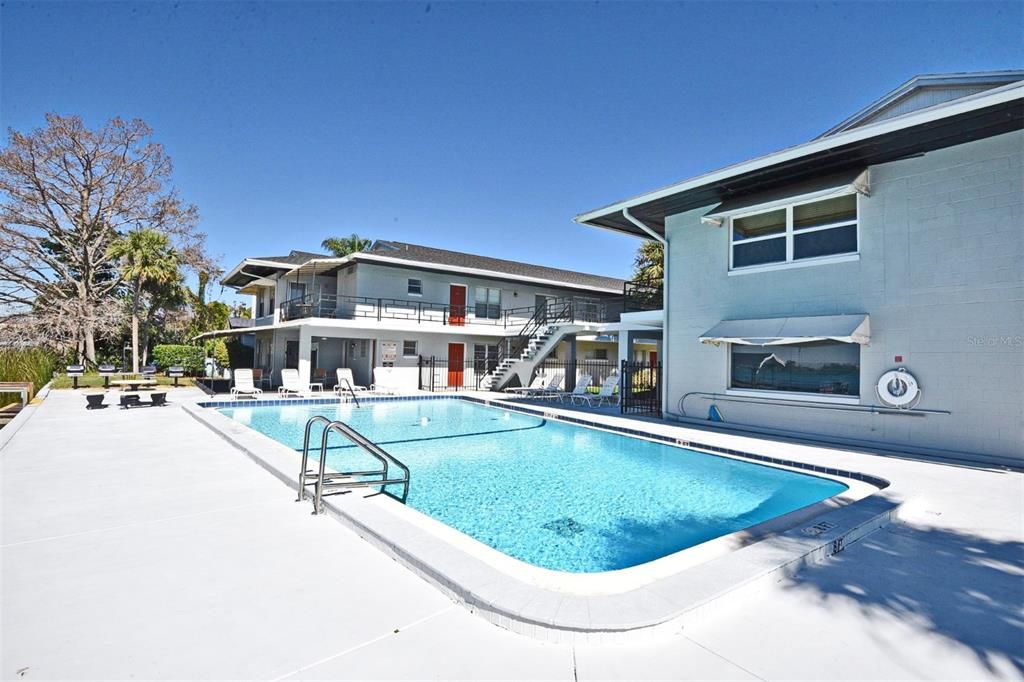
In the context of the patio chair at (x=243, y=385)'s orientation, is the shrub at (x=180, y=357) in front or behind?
behind

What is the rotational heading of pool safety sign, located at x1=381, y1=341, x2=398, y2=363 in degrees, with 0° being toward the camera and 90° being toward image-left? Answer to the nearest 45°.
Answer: approximately 0°

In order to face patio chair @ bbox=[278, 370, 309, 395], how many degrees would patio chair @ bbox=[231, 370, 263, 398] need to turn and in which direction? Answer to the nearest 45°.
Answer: approximately 135° to its left

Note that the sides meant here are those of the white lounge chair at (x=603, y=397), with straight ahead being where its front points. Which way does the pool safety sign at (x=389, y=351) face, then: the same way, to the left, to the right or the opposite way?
to the left

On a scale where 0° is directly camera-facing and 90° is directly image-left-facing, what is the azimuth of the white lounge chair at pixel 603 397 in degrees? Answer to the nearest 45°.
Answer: approximately 90°

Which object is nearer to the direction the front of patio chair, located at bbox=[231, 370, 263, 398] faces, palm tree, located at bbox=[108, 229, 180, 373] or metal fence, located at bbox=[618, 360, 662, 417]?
the metal fence

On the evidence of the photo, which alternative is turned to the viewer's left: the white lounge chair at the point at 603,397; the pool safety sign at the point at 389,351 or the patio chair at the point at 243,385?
the white lounge chair

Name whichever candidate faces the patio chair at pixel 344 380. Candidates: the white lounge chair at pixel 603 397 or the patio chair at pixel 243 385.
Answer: the white lounge chair
